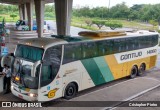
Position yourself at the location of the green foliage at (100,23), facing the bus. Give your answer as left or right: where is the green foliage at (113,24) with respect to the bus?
left

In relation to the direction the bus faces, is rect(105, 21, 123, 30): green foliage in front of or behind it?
behind

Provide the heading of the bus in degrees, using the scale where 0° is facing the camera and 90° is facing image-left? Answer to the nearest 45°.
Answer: approximately 45°

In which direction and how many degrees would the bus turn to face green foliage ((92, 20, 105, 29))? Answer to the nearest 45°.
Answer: approximately 135° to its right
